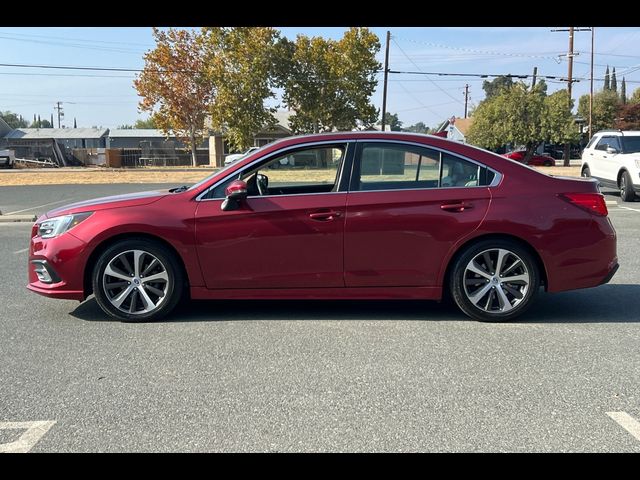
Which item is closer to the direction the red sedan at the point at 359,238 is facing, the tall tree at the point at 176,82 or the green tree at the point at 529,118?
the tall tree

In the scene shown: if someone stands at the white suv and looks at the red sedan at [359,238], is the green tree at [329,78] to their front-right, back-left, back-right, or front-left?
back-right

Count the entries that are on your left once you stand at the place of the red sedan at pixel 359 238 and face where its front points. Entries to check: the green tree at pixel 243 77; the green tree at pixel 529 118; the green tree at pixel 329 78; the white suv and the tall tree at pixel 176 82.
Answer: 0

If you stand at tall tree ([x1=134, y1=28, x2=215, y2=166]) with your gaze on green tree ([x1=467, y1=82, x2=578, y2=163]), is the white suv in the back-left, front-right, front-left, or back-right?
front-right

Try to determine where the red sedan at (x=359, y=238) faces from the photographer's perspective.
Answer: facing to the left of the viewer

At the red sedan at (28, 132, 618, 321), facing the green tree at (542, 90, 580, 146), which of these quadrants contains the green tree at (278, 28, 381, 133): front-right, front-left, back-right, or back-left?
front-left

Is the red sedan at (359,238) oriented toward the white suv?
no

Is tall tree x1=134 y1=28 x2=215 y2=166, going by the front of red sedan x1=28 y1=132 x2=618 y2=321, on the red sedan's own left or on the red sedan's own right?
on the red sedan's own right

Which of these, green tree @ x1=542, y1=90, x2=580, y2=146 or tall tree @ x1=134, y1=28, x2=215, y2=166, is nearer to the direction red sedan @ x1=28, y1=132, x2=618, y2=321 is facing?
the tall tree

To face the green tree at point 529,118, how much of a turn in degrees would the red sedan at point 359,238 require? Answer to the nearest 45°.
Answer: approximately 90° to its right

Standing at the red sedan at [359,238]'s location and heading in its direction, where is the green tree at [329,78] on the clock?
The green tree is roughly at 3 o'clock from the red sedan.

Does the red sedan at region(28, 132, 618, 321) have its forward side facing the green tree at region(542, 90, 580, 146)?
no

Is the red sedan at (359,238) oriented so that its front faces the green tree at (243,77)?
no
